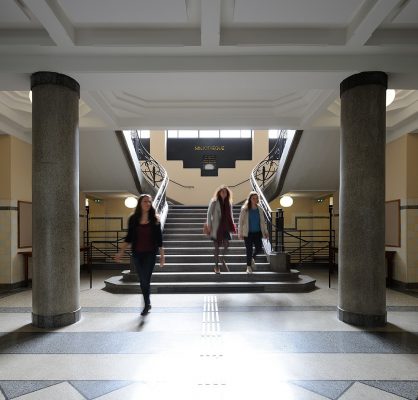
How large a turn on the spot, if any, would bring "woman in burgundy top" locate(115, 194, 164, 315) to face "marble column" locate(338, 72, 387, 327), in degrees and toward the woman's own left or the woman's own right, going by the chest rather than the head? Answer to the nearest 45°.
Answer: approximately 90° to the woman's own left

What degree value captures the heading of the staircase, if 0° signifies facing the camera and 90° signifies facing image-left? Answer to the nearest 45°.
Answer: approximately 0°

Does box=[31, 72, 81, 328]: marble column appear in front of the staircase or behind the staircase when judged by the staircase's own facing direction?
in front

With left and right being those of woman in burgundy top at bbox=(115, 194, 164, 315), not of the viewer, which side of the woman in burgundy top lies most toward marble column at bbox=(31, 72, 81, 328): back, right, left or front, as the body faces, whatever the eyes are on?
right

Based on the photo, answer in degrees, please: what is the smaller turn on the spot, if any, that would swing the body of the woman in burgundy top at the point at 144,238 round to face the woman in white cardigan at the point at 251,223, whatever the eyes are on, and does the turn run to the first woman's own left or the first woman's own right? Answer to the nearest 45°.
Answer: approximately 135° to the first woman's own left

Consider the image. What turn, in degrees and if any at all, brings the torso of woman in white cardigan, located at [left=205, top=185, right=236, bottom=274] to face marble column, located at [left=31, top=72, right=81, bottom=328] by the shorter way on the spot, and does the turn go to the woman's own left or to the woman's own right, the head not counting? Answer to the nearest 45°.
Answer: approximately 45° to the woman's own right

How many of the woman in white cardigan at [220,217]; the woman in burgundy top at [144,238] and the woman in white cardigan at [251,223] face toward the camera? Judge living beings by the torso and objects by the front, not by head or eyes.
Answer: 3
